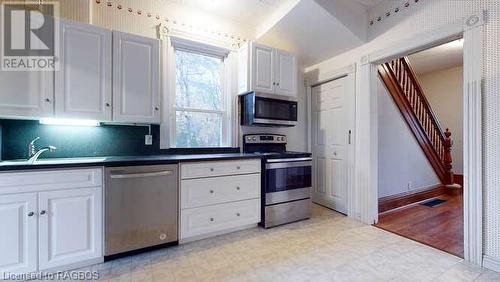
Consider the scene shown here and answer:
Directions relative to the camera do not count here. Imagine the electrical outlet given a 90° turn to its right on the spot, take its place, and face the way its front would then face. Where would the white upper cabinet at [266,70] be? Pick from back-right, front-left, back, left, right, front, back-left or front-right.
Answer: back

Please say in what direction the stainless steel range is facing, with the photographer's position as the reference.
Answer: facing the viewer and to the right of the viewer

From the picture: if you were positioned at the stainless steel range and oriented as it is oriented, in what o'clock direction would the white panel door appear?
The white panel door is roughly at 9 o'clock from the stainless steel range.

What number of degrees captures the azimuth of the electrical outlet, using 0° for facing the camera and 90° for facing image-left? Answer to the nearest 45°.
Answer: approximately 0°

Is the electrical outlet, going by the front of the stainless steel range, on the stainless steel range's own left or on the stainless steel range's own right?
on the stainless steel range's own right

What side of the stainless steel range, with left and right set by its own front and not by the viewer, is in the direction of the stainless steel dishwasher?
right

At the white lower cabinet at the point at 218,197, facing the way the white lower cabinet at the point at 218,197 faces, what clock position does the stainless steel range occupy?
The stainless steel range is roughly at 10 o'clock from the white lower cabinet.

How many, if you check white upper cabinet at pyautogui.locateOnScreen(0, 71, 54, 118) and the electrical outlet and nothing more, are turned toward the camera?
2

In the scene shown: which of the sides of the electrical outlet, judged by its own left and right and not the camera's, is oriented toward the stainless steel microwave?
left
